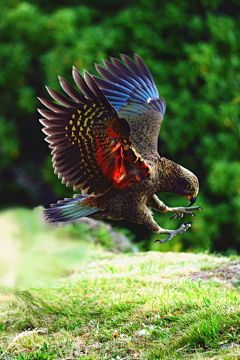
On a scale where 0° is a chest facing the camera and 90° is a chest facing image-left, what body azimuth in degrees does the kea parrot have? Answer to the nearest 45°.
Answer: approximately 270°
